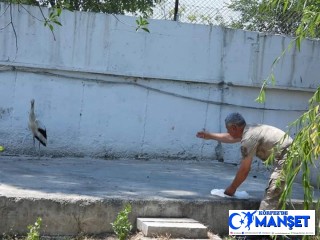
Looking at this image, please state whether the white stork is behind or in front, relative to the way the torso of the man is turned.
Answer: in front

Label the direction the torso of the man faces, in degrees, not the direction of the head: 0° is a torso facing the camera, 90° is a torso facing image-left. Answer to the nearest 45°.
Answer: approximately 90°

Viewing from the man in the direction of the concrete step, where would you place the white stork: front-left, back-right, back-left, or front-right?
front-right

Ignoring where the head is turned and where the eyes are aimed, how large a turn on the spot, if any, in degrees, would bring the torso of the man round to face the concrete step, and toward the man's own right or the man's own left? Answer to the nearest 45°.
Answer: approximately 45° to the man's own left
